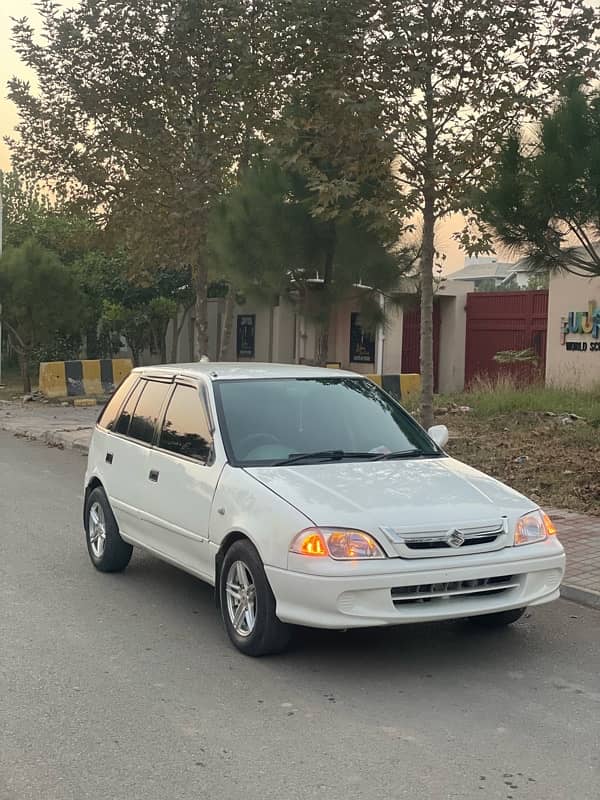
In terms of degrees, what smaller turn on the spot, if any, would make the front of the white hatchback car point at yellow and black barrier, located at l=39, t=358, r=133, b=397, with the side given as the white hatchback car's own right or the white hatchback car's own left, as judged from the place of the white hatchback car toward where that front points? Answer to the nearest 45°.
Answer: approximately 135° to the white hatchback car's own left

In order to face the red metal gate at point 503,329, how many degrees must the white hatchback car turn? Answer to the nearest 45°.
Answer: approximately 135° to its left

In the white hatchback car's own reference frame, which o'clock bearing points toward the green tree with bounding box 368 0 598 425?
The green tree is roughly at 8 o'clock from the white hatchback car.

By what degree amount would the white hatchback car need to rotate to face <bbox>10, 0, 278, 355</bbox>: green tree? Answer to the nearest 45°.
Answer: approximately 135° to its left

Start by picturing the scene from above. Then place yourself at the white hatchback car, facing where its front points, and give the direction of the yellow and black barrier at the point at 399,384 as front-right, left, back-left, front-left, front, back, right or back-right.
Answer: back-left

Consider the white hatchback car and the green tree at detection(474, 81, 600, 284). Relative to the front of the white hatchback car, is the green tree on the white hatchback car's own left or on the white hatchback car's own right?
on the white hatchback car's own left

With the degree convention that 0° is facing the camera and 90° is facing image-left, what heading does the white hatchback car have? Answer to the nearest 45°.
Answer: approximately 315°

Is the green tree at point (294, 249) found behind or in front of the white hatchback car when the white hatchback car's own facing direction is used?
behind

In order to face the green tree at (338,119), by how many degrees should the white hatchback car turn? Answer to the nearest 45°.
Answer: approximately 135° to its left

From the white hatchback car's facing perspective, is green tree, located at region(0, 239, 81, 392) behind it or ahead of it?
behind
